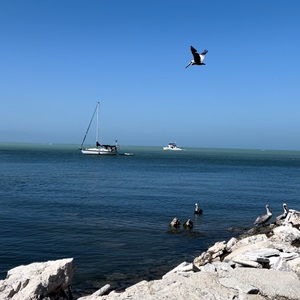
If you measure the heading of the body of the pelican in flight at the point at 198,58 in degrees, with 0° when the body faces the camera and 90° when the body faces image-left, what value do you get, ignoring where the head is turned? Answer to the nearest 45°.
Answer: approximately 90°
